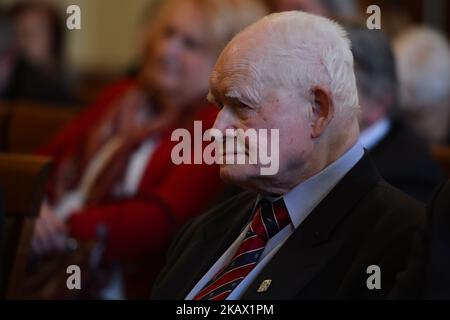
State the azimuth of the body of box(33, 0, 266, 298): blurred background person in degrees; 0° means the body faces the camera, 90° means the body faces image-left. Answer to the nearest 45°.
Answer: approximately 45°

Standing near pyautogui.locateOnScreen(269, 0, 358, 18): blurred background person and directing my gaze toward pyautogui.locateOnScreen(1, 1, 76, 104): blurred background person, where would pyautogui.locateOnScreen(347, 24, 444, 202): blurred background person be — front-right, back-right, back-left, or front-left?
back-left

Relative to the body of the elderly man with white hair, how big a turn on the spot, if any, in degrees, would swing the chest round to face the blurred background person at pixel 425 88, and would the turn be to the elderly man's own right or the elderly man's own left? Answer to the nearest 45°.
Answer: approximately 135° to the elderly man's own right

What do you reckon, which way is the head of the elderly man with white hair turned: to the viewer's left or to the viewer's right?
to the viewer's left

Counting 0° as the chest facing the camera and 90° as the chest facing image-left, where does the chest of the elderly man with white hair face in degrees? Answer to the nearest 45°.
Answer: approximately 45°
